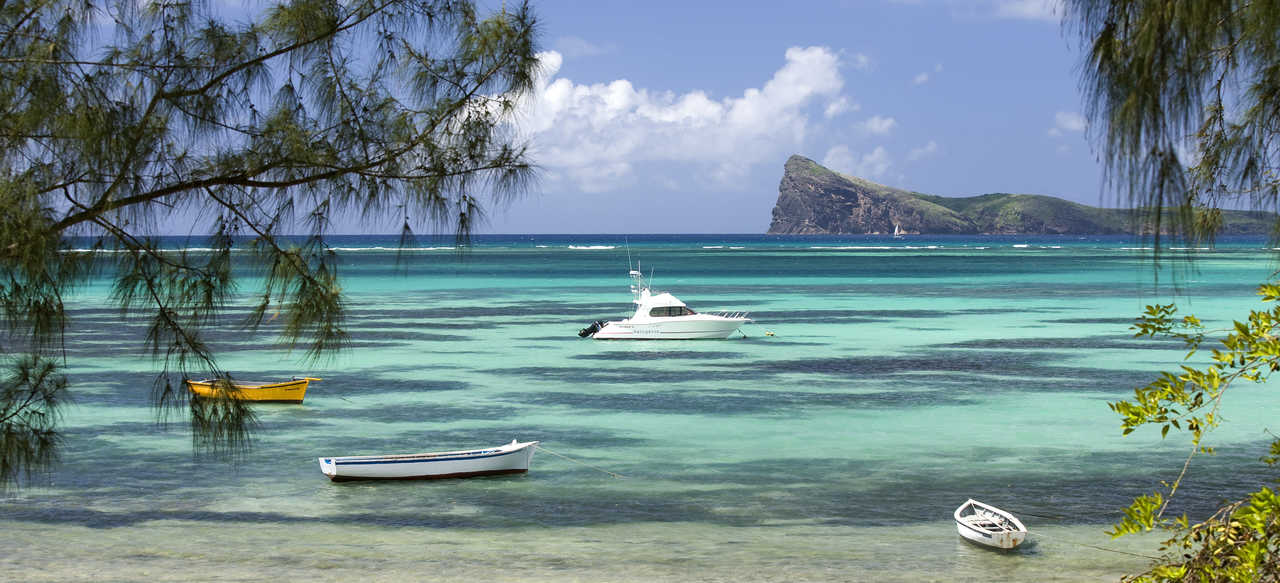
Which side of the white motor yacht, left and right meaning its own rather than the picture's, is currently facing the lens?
right

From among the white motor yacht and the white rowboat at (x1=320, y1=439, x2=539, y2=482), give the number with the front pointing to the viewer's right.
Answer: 2

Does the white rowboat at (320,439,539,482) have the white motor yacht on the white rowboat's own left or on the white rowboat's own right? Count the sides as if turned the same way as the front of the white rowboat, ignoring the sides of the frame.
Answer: on the white rowboat's own left

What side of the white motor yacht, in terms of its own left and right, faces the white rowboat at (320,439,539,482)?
right

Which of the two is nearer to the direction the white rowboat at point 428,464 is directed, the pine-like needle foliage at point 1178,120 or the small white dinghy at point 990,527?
the small white dinghy

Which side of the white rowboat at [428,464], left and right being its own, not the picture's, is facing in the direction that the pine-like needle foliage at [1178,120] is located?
right

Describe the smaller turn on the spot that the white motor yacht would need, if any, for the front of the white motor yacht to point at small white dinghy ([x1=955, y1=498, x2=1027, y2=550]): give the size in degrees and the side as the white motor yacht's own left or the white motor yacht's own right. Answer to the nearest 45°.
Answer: approximately 90° to the white motor yacht's own right

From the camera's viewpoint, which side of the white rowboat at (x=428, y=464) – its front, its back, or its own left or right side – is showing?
right

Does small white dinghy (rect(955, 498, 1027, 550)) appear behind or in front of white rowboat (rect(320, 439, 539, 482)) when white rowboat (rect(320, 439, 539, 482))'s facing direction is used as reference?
in front

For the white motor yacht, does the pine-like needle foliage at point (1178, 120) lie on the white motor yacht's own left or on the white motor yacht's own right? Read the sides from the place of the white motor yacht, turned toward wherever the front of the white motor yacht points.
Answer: on the white motor yacht's own right
